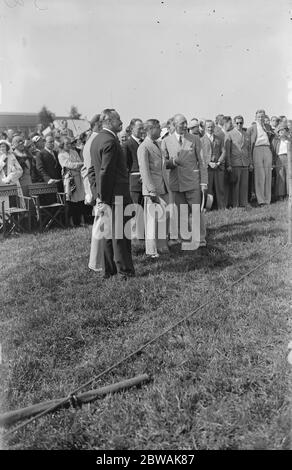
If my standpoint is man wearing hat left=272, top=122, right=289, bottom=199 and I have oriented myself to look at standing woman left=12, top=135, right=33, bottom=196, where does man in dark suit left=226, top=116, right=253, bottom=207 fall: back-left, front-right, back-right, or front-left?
front-left

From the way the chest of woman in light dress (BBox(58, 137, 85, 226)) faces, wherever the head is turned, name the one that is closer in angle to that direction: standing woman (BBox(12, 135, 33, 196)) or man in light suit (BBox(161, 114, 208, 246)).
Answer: the man in light suit

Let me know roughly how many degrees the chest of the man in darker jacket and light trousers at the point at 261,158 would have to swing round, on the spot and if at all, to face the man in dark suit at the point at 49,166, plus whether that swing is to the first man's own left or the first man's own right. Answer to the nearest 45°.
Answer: approximately 45° to the first man's own right

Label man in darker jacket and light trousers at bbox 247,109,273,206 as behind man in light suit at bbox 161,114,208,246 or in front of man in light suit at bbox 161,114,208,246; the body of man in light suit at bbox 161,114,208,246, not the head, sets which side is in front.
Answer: behind

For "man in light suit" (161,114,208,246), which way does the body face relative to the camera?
toward the camera

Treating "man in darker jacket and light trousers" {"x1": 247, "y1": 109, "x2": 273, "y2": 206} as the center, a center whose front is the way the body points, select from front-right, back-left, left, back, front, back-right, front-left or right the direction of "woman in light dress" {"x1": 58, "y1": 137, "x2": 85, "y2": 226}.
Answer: front-right

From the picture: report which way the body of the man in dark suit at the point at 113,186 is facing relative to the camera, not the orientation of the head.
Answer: to the viewer's right

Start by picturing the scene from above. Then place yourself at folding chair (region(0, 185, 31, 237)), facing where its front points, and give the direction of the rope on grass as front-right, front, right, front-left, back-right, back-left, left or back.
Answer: front-right

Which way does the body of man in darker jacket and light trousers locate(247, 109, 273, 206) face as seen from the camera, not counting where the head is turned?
toward the camera

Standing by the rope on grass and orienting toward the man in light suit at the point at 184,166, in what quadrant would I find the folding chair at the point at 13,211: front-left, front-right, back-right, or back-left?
front-left

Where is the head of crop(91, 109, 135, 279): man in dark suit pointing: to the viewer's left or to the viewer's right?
to the viewer's right
